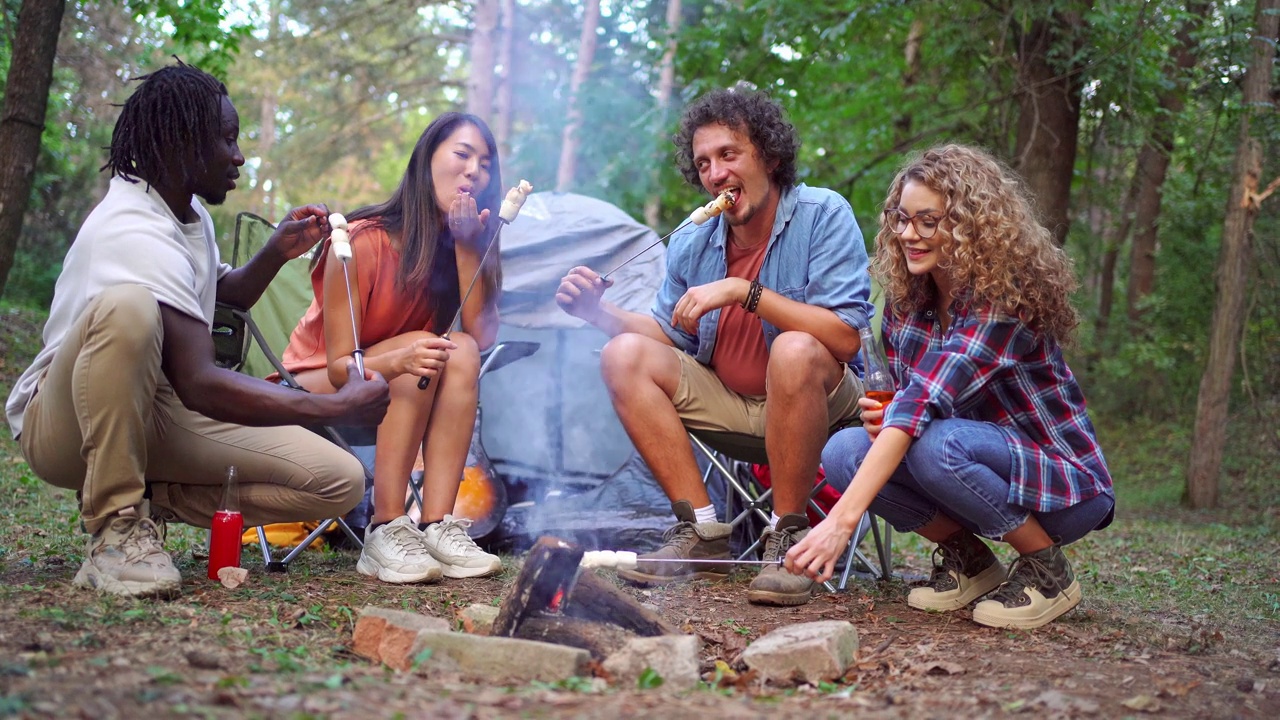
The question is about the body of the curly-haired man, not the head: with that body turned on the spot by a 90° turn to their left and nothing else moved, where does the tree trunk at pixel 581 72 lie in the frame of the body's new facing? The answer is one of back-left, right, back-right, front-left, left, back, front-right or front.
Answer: back-left

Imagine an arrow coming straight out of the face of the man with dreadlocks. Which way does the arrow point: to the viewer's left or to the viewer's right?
to the viewer's right

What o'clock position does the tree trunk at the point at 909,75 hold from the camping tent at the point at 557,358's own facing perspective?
The tree trunk is roughly at 7 o'clock from the camping tent.

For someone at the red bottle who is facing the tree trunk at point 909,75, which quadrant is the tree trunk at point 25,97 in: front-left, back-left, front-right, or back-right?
front-left

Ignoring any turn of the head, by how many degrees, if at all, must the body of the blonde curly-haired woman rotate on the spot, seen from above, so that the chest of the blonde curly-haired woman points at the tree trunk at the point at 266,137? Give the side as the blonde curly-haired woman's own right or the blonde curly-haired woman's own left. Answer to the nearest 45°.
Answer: approximately 90° to the blonde curly-haired woman's own right

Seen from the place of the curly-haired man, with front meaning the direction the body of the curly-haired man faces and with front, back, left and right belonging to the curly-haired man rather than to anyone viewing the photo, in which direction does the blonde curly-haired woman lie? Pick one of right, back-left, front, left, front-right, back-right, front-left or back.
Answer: left

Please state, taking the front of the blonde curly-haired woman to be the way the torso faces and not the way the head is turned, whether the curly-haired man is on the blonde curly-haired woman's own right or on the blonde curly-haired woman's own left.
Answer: on the blonde curly-haired woman's own right

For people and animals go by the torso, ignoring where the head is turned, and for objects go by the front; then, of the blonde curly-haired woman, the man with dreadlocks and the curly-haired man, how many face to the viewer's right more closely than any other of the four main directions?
1

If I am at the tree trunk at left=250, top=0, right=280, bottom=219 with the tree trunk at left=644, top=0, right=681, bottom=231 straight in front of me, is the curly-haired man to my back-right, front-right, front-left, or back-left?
front-right

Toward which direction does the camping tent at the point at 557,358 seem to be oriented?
toward the camera

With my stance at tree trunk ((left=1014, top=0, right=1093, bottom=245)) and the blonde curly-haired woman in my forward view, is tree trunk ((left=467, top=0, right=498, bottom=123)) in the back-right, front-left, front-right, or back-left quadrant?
back-right

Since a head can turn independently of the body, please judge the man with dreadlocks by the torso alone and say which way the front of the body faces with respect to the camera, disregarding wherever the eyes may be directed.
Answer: to the viewer's right

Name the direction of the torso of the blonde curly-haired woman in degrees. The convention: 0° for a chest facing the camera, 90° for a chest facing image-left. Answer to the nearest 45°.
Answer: approximately 45°

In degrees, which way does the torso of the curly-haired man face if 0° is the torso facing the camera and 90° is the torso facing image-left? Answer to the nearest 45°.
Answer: approximately 45°

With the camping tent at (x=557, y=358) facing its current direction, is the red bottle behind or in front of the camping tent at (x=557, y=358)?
in front

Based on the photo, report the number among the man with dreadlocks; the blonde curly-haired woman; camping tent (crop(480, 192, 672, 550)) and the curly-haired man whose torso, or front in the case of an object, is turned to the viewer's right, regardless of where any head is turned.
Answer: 1

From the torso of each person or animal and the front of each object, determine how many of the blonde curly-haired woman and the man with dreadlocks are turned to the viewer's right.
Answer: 1

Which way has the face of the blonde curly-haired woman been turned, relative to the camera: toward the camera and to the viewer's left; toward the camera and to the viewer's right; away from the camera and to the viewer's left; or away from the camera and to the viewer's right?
toward the camera and to the viewer's left
